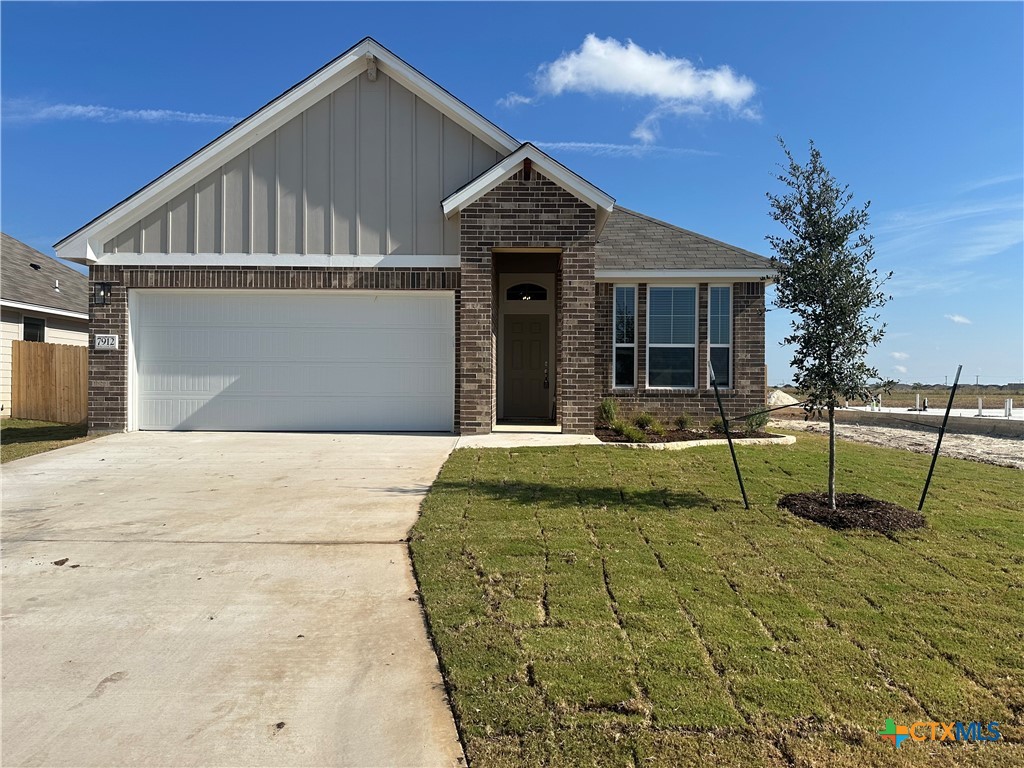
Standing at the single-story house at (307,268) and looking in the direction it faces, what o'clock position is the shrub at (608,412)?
The shrub is roughly at 9 o'clock from the single-story house.

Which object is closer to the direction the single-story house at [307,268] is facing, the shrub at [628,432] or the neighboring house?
the shrub

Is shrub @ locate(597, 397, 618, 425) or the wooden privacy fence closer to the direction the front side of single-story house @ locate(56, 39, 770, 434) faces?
the shrub

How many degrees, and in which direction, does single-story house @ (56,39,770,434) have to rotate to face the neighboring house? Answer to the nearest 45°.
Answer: approximately 135° to its right

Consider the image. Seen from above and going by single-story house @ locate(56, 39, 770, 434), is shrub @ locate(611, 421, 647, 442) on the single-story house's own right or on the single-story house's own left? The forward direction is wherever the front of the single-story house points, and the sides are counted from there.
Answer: on the single-story house's own left

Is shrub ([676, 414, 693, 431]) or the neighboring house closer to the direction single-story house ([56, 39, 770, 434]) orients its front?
the shrub

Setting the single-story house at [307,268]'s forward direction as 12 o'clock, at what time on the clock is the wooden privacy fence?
The wooden privacy fence is roughly at 4 o'clock from the single-story house.

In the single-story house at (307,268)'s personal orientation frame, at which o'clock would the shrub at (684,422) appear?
The shrub is roughly at 9 o'clock from the single-story house.

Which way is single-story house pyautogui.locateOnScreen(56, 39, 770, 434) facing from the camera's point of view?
toward the camera

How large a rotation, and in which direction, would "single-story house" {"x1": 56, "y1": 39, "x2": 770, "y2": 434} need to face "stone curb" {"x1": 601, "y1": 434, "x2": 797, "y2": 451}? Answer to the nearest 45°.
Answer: approximately 90° to its left

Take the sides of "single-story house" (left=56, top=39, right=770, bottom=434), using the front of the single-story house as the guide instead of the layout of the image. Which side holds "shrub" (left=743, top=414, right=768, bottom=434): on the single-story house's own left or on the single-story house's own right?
on the single-story house's own left

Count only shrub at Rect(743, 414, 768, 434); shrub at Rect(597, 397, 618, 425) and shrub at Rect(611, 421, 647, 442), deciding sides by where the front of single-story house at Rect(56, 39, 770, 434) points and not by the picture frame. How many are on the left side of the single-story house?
3

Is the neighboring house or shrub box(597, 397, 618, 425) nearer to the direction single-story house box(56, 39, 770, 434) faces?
the shrub

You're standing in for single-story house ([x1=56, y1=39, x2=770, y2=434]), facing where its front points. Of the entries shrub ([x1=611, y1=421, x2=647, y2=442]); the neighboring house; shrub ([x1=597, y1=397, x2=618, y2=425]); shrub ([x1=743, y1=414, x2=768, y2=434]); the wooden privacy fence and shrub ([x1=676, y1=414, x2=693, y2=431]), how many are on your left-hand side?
4

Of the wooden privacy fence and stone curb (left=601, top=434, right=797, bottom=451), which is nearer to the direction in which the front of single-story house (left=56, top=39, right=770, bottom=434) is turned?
the stone curb

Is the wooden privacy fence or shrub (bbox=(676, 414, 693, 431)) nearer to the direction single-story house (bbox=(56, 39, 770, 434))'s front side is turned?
the shrub
